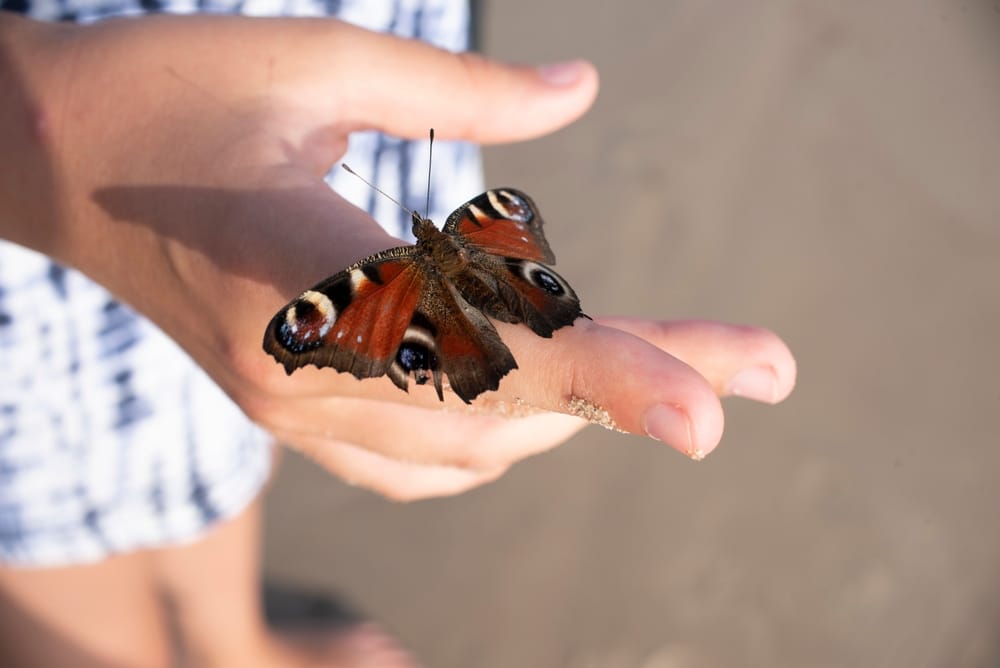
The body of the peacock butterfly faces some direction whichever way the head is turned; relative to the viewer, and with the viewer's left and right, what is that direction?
facing away from the viewer and to the left of the viewer
